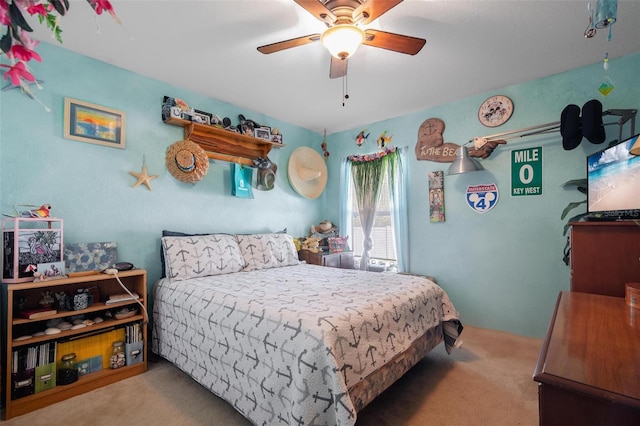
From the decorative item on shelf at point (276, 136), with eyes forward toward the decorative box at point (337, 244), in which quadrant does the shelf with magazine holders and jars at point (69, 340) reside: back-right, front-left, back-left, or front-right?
back-right

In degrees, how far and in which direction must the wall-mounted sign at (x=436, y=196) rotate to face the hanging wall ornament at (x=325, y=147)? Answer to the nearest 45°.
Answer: approximately 45° to its right

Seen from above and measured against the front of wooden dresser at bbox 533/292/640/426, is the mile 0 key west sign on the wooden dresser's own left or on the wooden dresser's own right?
on the wooden dresser's own right

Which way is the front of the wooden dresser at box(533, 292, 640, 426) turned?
to the viewer's left
